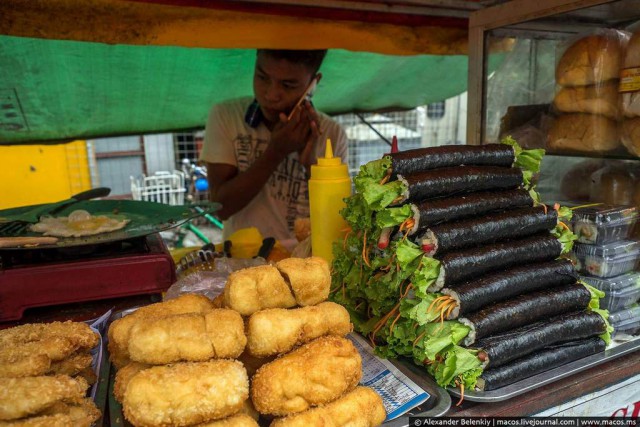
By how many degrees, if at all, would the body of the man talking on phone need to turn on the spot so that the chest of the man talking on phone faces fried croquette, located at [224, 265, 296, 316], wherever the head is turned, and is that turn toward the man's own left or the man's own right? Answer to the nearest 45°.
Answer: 0° — they already face it

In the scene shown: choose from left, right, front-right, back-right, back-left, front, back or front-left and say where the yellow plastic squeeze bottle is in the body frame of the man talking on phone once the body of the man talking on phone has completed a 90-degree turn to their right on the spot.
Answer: left

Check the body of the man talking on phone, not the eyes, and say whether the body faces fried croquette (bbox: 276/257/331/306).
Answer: yes

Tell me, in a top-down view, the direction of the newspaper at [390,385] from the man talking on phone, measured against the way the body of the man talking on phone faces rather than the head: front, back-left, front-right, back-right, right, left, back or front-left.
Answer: front

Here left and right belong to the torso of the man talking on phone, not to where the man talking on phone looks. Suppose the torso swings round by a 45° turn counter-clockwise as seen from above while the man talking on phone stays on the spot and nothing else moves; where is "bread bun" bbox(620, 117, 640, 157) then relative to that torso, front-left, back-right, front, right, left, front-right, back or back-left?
front

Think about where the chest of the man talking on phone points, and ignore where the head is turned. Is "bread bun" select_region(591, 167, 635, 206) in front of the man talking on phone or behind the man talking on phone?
in front

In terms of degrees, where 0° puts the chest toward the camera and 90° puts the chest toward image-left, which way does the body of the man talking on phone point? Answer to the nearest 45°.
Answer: approximately 0°

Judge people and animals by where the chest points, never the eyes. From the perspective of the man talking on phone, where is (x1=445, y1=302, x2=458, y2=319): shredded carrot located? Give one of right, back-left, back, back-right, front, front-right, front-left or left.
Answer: front

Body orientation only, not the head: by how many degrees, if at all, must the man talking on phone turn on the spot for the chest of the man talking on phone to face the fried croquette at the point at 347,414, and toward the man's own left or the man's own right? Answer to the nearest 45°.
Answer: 0° — they already face it

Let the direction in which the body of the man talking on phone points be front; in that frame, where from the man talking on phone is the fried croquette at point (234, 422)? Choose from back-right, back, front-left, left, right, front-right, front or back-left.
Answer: front

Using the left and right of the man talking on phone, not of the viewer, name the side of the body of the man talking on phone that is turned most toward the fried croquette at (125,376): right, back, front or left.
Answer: front

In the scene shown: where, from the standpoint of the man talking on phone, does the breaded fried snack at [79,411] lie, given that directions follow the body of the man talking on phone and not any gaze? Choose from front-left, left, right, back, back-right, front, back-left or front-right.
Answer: front

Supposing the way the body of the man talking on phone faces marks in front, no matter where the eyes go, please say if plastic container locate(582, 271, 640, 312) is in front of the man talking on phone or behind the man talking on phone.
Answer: in front

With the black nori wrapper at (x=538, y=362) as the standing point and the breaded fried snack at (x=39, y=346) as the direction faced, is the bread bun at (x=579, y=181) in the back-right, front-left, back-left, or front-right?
back-right

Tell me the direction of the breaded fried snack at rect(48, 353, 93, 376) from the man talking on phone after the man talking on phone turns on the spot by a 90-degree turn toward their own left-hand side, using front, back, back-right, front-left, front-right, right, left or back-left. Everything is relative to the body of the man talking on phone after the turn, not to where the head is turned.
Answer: right

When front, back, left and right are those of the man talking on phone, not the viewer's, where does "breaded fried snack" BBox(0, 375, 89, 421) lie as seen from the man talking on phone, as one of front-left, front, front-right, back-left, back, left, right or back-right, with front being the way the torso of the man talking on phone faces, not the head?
front

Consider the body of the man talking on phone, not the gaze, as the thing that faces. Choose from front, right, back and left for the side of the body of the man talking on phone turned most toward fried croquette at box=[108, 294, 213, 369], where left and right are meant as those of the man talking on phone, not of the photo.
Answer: front

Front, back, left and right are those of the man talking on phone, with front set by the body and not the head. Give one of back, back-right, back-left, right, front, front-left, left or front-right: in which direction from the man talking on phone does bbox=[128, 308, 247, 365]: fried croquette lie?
front

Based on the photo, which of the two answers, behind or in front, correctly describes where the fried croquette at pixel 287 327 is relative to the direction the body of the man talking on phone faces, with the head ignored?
in front
